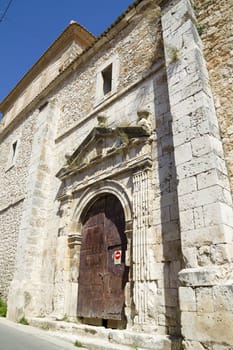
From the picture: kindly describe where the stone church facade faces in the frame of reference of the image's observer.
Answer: facing the viewer and to the left of the viewer
